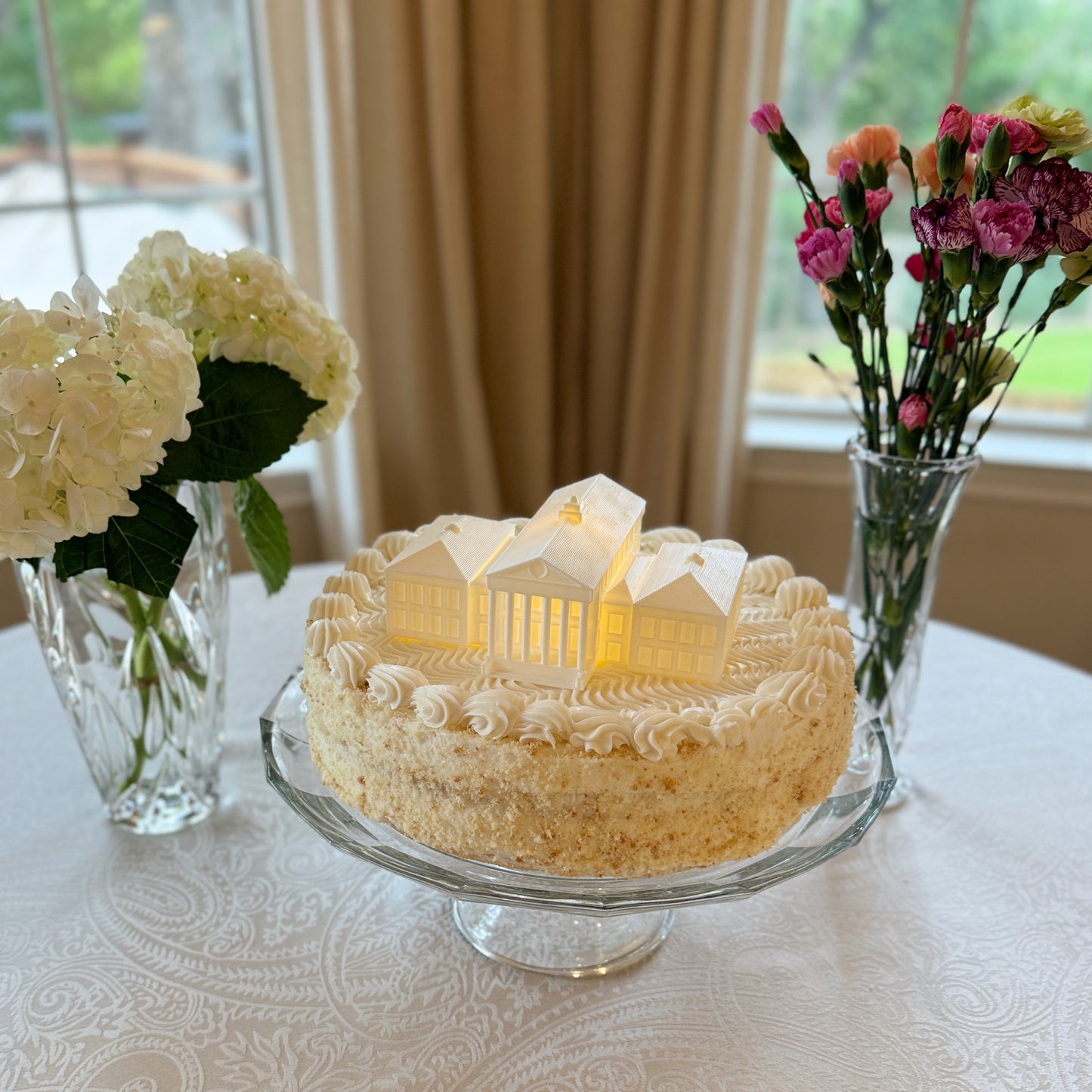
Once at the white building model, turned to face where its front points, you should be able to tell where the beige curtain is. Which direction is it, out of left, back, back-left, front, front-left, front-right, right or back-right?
back

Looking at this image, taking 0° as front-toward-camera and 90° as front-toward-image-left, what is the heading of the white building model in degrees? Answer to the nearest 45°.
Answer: approximately 0°
